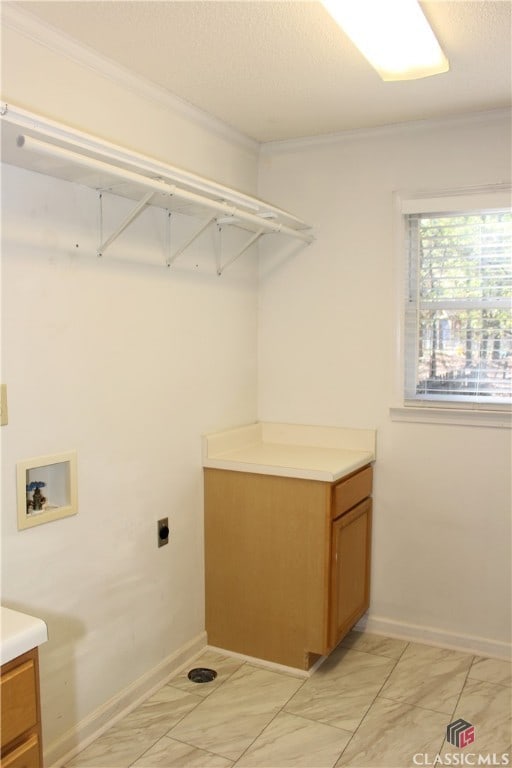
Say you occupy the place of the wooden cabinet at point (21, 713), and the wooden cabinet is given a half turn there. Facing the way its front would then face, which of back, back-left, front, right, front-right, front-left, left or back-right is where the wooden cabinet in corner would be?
right

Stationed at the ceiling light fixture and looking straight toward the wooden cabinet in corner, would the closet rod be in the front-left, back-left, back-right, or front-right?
front-left

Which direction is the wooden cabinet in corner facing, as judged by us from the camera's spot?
facing the viewer and to the right of the viewer

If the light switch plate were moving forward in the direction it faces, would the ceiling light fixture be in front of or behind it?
in front

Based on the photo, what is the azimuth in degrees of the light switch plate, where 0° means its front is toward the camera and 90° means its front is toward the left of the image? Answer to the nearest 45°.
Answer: approximately 270°

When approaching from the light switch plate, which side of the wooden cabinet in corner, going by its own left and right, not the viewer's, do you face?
right

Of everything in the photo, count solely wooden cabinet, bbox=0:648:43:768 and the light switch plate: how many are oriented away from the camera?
0

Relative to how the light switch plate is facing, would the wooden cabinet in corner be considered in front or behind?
in front
